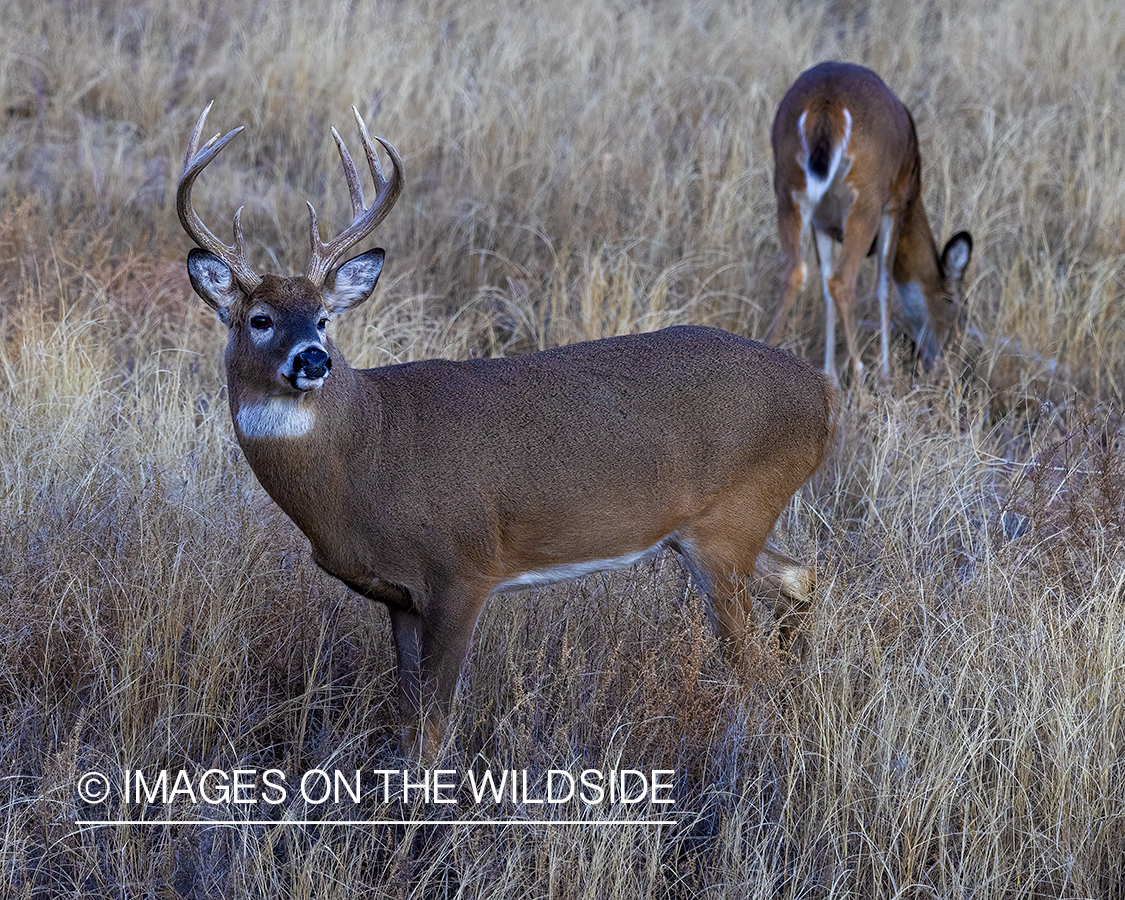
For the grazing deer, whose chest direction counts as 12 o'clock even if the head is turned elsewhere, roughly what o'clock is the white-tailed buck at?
The white-tailed buck is roughly at 5 o'clock from the grazing deer.

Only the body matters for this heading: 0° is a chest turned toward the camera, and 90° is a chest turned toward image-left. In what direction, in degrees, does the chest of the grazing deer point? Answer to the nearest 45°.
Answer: approximately 225°
